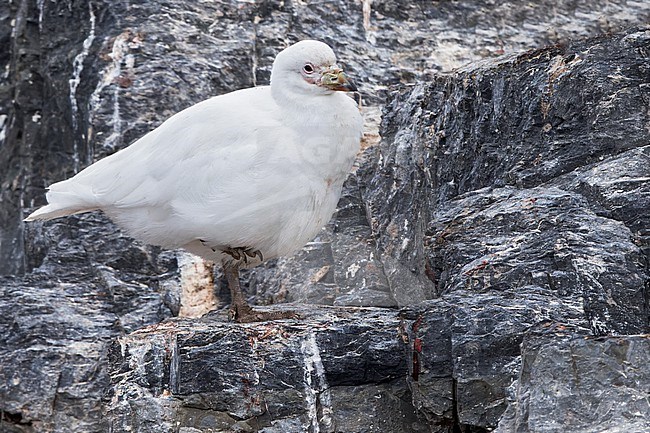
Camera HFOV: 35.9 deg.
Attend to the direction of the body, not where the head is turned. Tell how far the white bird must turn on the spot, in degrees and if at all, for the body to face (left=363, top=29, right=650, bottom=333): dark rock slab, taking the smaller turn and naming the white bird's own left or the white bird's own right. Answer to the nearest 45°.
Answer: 0° — it already faces it

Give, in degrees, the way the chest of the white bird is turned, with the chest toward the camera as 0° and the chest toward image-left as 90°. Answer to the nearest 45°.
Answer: approximately 270°

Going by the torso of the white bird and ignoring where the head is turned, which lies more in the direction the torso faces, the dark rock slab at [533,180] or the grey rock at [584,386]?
the dark rock slab

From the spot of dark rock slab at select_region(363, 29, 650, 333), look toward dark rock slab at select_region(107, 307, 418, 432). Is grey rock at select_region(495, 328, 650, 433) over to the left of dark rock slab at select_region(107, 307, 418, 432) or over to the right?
left

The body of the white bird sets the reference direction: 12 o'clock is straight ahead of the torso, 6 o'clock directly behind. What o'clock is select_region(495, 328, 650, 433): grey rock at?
The grey rock is roughly at 2 o'clock from the white bird.
